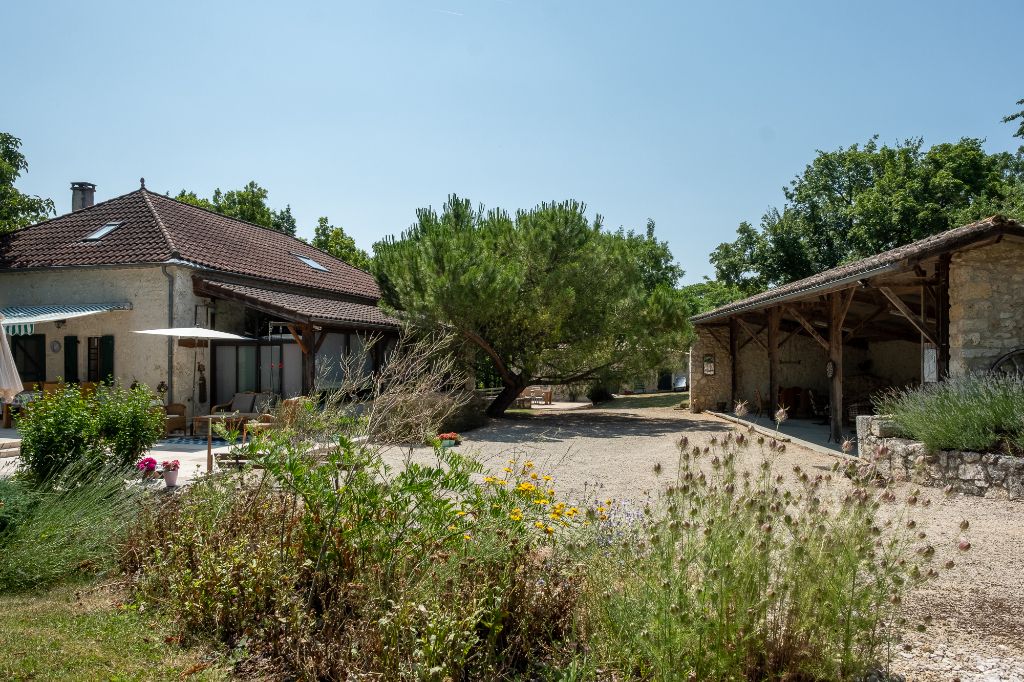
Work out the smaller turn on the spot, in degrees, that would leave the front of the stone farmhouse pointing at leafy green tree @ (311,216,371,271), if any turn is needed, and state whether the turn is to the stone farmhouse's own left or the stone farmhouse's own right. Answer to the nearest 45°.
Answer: approximately 135° to the stone farmhouse's own left

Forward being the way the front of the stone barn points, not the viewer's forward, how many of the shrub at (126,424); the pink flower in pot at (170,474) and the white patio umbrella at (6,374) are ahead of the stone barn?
3

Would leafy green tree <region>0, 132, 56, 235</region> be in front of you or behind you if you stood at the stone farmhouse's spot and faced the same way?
behind

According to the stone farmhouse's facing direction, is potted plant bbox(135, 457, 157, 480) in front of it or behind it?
in front

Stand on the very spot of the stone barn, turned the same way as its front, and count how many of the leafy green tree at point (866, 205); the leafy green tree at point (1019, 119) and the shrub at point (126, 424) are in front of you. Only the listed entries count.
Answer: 1

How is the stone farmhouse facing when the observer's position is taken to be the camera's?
facing the viewer and to the right of the viewer

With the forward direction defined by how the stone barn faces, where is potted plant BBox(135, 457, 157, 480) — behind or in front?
in front

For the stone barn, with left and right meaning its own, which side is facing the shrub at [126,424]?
front

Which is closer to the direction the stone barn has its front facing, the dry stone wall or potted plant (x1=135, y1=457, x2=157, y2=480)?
the potted plant

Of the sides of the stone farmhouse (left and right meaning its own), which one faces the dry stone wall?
front

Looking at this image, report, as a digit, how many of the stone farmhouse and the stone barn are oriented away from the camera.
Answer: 0

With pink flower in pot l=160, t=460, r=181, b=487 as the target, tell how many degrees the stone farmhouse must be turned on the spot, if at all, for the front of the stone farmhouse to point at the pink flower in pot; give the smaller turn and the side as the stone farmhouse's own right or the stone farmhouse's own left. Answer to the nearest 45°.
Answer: approximately 45° to the stone farmhouse's own right

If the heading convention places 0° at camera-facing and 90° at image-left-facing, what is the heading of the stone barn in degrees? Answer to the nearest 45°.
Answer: approximately 45°
